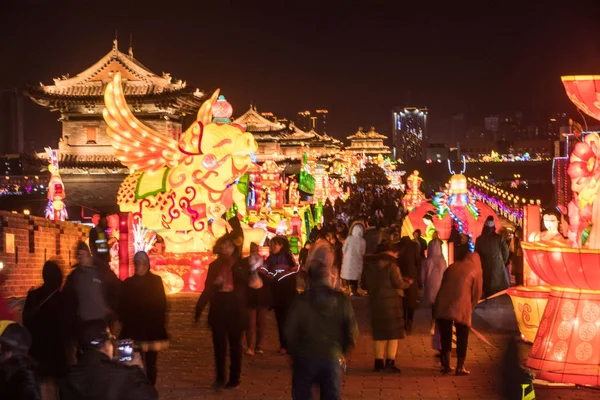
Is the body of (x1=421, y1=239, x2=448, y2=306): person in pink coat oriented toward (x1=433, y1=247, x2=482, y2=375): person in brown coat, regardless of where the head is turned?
no

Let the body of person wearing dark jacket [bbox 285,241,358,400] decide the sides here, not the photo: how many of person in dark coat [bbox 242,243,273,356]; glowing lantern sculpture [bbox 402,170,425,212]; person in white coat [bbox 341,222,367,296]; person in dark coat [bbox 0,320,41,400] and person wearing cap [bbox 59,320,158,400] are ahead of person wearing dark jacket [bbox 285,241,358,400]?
3

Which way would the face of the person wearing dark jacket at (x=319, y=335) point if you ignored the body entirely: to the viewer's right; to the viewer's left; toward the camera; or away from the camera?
away from the camera

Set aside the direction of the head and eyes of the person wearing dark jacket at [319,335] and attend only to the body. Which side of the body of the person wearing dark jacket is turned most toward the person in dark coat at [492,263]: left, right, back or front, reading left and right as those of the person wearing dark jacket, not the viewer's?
front

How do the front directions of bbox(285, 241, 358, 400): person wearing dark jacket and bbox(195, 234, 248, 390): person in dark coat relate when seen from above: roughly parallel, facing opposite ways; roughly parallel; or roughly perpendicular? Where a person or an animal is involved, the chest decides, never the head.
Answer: roughly parallel, facing opposite ways

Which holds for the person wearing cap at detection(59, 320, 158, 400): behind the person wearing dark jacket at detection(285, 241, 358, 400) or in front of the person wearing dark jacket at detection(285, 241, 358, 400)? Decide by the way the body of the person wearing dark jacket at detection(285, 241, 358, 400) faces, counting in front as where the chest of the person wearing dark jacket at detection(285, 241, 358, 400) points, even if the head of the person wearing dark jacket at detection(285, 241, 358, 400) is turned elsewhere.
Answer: behind

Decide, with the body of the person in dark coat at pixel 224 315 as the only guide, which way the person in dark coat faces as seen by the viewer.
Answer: toward the camera

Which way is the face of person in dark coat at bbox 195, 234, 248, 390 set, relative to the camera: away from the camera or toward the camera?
toward the camera

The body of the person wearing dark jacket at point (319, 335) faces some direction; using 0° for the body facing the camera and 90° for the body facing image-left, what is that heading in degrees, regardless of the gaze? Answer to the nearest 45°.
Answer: approximately 180°
